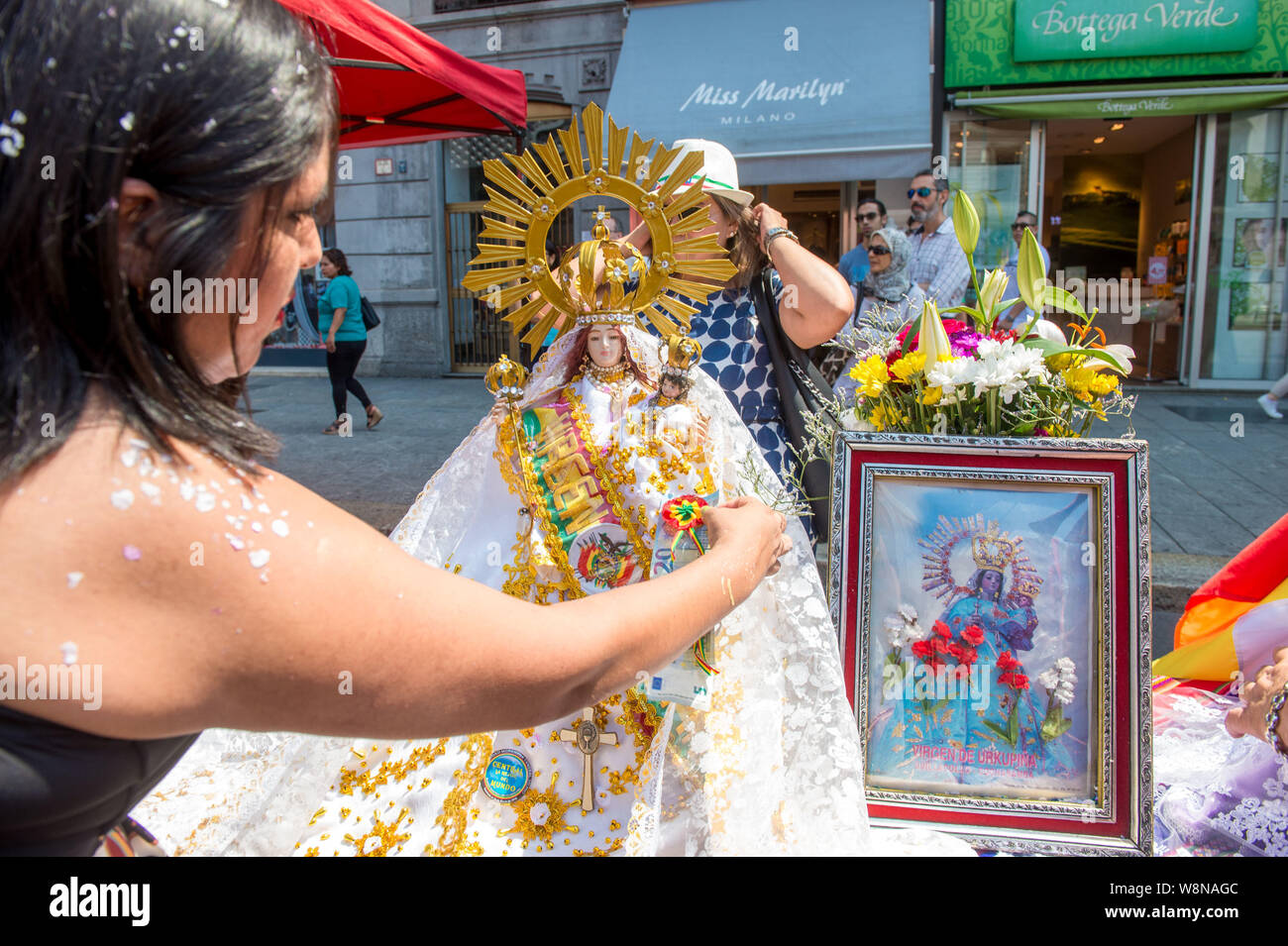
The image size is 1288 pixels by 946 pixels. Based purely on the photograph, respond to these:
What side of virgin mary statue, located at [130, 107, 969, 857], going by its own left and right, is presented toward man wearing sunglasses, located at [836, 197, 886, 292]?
back

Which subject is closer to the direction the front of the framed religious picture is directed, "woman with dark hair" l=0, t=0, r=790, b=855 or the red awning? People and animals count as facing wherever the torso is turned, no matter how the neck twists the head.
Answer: the woman with dark hair

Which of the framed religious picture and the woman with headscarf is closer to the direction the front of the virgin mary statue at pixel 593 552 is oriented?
the framed religious picture

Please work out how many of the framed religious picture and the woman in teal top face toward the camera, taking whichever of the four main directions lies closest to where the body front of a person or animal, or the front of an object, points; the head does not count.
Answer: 1

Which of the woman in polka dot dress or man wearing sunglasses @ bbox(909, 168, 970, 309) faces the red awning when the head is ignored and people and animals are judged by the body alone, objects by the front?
the man wearing sunglasses

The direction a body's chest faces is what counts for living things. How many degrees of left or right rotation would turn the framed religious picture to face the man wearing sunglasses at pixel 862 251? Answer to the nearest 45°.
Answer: approximately 180°

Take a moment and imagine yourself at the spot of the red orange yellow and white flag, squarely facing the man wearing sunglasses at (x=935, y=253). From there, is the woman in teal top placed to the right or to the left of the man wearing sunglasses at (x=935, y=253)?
left

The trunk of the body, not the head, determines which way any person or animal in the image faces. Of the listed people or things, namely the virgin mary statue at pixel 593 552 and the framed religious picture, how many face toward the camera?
2

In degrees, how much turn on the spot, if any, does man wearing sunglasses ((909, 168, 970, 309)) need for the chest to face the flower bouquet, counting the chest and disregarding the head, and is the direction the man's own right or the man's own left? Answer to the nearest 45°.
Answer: approximately 45° to the man's own left
